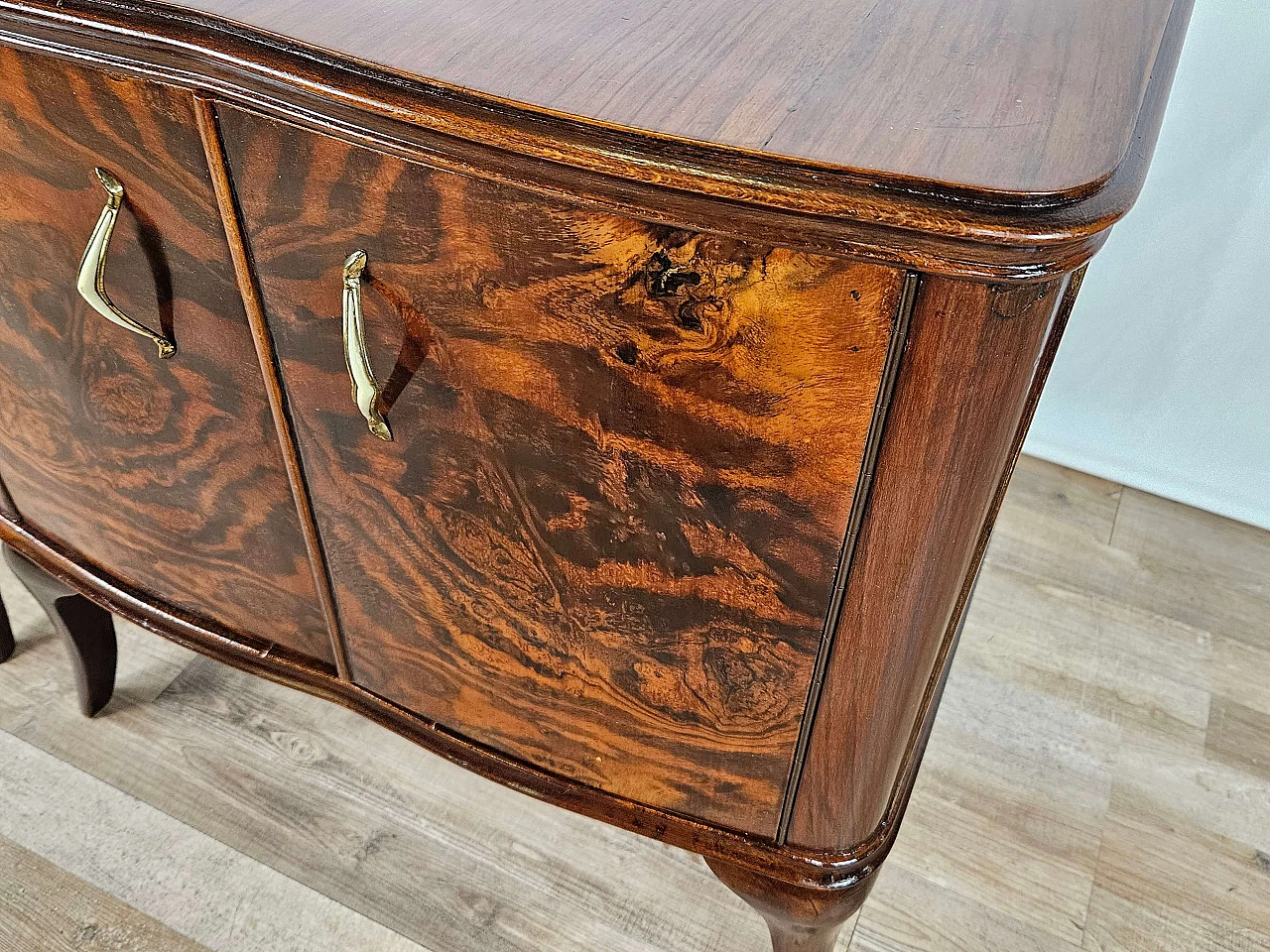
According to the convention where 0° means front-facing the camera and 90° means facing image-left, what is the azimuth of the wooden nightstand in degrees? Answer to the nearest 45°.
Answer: approximately 45°
